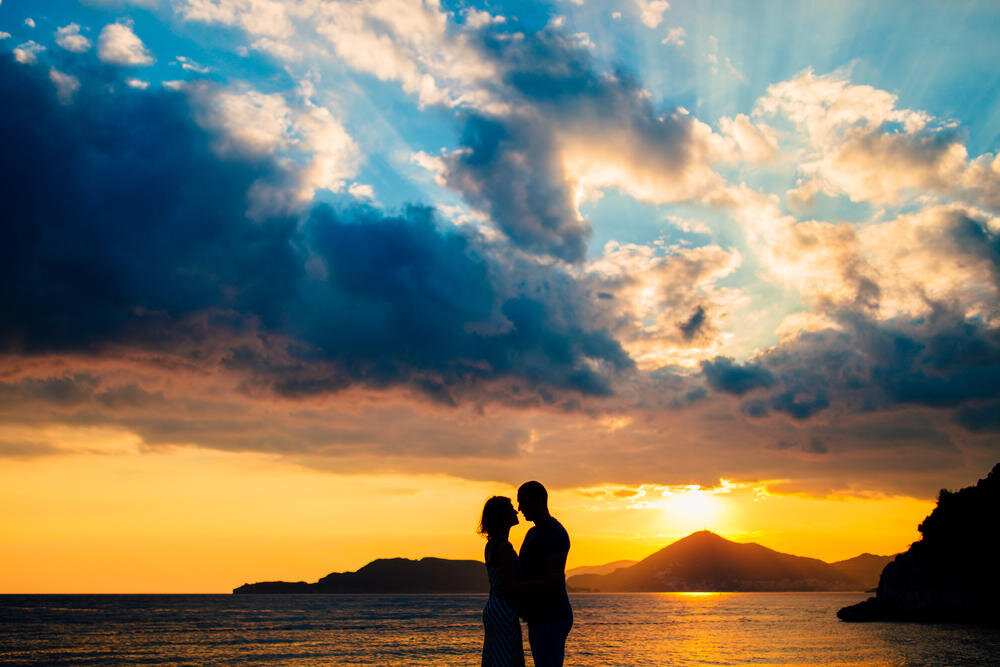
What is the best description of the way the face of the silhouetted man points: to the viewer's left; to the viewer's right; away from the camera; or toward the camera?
to the viewer's left

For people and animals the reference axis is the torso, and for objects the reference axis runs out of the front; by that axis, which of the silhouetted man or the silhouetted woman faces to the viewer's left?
the silhouetted man

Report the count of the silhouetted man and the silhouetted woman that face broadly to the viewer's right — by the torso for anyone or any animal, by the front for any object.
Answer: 1

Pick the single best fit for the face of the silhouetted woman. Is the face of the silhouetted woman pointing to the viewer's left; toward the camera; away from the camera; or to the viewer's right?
to the viewer's right

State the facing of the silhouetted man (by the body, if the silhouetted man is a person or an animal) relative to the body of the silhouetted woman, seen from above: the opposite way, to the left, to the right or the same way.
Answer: the opposite way

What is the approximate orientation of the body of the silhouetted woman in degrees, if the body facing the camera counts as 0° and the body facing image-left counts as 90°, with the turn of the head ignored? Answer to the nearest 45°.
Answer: approximately 270°

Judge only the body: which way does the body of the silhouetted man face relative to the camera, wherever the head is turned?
to the viewer's left
